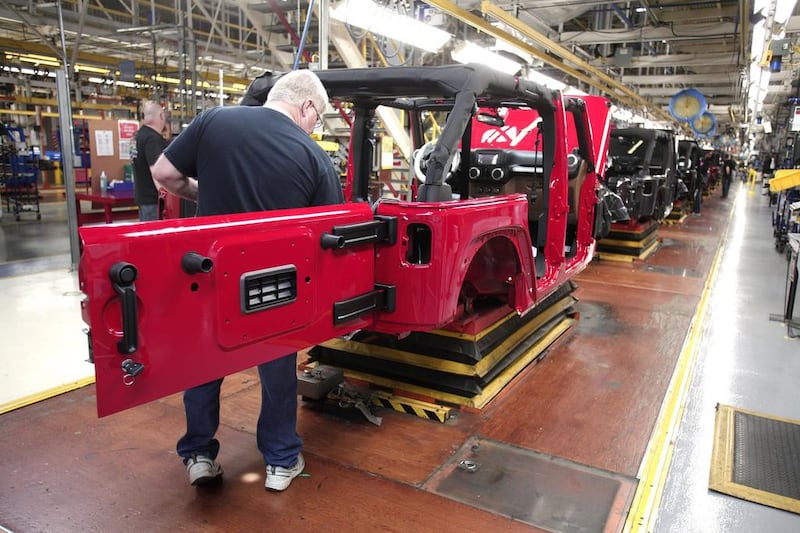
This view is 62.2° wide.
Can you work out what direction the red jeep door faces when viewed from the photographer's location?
facing the viewer and to the right of the viewer

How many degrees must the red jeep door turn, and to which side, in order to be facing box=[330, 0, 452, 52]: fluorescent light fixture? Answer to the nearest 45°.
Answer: approximately 135° to its left

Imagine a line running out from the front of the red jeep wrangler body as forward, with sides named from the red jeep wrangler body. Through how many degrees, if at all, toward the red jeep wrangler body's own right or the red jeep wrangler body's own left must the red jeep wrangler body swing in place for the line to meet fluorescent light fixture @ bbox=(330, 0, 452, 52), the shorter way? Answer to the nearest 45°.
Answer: approximately 45° to the red jeep wrangler body's own left

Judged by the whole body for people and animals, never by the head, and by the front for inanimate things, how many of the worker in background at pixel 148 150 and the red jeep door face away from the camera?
0

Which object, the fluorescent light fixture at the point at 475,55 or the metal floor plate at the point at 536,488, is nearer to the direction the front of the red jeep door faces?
the metal floor plate

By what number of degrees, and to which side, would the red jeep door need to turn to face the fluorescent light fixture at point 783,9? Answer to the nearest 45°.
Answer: approximately 90° to its left

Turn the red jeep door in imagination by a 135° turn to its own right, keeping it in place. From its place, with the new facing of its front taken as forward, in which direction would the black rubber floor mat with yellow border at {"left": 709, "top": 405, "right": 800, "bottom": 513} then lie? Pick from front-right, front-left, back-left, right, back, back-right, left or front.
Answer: back

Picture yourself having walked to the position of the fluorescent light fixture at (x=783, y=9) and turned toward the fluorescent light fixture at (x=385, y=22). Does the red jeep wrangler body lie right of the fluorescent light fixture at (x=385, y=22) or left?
left

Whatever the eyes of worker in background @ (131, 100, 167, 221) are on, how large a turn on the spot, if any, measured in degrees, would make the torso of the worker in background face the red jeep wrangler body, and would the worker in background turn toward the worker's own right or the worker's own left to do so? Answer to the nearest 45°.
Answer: approximately 90° to the worker's own right

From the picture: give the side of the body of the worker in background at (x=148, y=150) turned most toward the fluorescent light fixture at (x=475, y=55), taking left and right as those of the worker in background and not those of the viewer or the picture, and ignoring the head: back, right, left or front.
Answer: front

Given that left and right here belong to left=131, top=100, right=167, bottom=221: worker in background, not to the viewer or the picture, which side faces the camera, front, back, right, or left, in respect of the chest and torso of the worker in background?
right

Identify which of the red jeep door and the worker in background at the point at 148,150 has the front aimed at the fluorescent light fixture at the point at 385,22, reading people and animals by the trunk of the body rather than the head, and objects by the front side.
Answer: the worker in background

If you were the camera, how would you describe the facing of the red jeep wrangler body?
facing away from the viewer and to the right of the viewer
